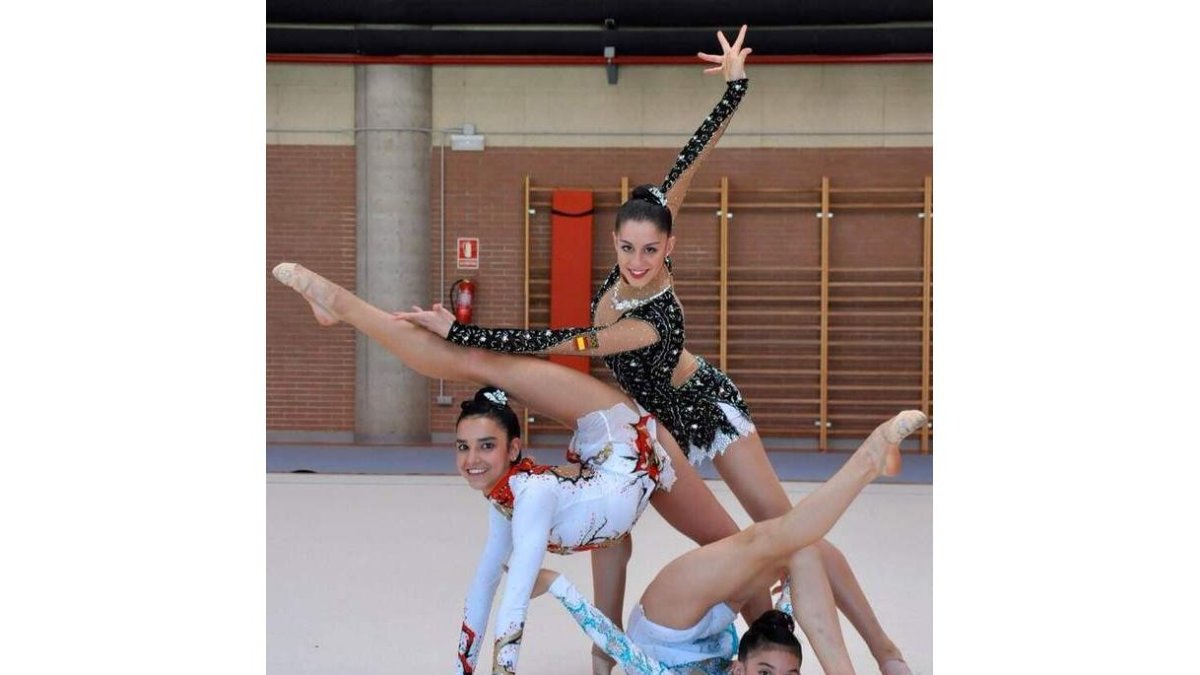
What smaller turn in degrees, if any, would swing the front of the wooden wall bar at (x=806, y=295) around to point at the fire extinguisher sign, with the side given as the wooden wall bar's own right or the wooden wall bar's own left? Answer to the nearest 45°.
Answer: approximately 90° to the wooden wall bar's own right

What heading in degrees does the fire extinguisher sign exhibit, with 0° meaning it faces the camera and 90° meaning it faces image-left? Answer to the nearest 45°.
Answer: approximately 0°

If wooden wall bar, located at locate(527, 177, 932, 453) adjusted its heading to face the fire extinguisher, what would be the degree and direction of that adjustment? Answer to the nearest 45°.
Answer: approximately 90° to its right

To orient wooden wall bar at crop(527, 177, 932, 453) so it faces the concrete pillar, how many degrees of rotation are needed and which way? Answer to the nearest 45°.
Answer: approximately 90° to its right

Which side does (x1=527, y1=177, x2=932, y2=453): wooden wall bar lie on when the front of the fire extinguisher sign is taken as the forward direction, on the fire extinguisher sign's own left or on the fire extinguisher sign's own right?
on the fire extinguisher sign's own left

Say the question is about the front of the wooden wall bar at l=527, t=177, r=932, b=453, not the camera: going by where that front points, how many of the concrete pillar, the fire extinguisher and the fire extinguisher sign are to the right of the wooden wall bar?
3

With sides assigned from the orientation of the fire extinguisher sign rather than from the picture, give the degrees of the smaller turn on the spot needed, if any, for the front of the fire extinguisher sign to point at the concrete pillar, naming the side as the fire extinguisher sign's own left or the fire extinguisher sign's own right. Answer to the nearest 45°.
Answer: approximately 90° to the fire extinguisher sign's own right

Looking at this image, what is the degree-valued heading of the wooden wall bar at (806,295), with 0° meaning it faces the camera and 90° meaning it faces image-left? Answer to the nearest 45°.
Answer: approximately 0°

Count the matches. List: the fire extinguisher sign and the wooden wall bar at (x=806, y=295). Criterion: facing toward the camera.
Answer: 2
